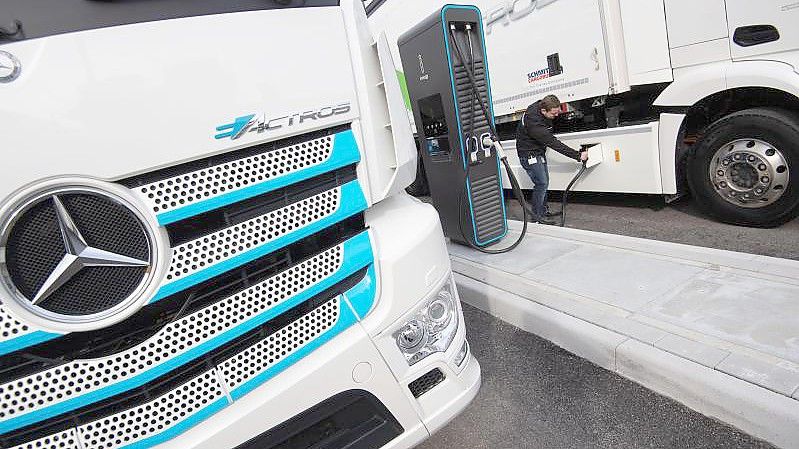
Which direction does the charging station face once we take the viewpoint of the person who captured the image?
facing the viewer and to the left of the viewer

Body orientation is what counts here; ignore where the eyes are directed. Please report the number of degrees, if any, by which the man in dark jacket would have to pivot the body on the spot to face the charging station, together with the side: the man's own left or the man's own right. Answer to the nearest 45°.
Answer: approximately 135° to the man's own right

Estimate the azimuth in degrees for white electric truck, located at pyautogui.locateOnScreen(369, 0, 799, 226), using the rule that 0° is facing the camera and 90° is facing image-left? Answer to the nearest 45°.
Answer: approximately 270°

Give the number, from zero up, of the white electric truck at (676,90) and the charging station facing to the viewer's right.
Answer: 1

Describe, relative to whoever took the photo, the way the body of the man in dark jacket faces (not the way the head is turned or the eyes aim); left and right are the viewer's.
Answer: facing to the right of the viewer

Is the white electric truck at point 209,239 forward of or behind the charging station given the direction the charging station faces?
forward

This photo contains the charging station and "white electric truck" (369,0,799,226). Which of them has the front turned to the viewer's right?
the white electric truck

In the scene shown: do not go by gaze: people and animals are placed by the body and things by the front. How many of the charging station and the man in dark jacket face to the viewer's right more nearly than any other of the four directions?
1

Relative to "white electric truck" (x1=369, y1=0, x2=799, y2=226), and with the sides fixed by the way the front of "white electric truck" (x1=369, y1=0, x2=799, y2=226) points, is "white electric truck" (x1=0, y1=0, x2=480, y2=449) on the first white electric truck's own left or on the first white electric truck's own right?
on the first white electric truck's own right

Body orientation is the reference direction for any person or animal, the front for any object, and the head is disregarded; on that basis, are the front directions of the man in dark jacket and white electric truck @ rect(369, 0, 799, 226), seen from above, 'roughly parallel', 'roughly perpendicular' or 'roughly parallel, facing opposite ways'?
roughly parallel

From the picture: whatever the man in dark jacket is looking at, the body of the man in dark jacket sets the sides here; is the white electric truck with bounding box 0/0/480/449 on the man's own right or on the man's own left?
on the man's own right
